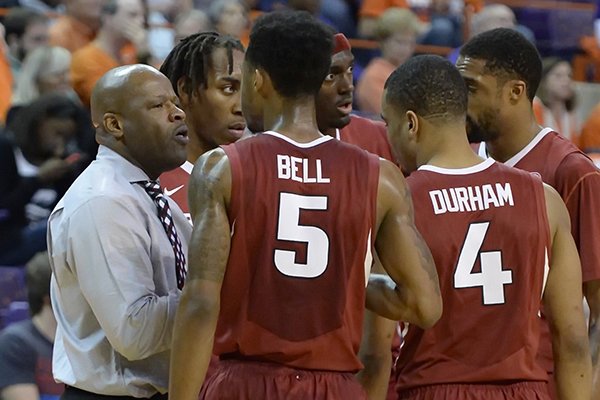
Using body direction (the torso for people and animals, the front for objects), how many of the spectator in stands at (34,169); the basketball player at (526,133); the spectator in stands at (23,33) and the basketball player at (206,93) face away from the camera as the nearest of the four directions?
0

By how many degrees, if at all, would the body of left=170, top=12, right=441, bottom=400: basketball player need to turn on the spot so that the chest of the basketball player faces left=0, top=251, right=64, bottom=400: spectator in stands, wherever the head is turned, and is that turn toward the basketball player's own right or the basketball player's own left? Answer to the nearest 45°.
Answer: approximately 45° to the basketball player's own left

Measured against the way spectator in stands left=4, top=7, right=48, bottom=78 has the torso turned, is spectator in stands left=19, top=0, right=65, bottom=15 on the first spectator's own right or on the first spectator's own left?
on the first spectator's own left

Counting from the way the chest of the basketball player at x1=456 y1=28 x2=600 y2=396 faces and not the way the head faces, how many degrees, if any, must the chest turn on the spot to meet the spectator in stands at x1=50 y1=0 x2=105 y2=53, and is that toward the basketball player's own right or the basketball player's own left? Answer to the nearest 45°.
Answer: approximately 90° to the basketball player's own right

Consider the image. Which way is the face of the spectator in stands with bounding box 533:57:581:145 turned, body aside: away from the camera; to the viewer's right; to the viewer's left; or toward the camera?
toward the camera

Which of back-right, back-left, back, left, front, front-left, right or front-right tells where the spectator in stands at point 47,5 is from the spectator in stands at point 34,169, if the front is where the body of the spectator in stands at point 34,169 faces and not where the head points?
back-left

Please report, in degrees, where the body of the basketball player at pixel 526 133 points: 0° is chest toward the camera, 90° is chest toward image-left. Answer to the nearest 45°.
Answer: approximately 45°

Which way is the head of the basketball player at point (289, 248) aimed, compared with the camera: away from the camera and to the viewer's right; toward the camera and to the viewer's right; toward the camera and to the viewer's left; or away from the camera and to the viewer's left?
away from the camera and to the viewer's left

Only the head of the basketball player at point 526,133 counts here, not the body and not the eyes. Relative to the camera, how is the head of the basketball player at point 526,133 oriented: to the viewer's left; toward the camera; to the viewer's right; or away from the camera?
to the viewer's left

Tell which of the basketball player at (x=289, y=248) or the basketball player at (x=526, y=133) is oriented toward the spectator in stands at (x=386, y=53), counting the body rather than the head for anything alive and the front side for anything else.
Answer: the basketball player at (x=289, y=248)

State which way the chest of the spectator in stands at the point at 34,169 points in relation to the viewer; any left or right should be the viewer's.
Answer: facing the viewer and to the right of the viewer

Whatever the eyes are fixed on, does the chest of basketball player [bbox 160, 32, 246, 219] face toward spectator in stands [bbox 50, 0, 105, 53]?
no

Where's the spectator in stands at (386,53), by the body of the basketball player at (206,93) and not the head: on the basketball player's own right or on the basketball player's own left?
on the basketball player's own left

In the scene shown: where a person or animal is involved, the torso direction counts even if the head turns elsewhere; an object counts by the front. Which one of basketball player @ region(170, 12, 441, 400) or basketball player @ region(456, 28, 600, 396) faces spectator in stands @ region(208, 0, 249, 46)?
basketball player @ region(170, 12, 441, 400)

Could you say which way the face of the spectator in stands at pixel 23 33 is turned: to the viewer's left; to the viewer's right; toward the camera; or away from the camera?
toward the camera

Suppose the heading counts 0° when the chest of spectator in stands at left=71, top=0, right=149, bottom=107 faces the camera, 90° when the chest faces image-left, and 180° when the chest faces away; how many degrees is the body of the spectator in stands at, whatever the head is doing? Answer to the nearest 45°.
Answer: approximately 315°

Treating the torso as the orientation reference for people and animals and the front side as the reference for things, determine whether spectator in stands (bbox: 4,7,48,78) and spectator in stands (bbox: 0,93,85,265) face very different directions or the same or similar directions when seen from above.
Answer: same or similar directions

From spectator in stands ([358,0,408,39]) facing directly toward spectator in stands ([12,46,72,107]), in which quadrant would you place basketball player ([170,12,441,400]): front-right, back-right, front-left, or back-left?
front-left

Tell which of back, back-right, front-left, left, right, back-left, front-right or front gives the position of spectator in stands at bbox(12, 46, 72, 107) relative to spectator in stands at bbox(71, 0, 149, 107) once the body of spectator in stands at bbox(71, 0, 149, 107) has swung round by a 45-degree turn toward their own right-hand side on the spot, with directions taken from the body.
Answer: front-right
